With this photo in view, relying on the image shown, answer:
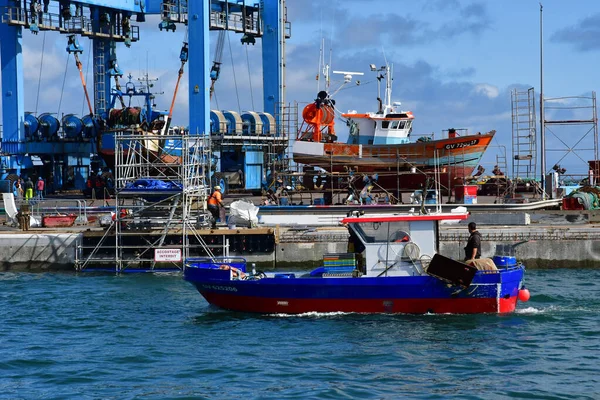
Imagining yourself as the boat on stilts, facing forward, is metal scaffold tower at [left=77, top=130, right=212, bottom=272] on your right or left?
on your right

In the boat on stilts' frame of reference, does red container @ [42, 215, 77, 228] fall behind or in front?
behind

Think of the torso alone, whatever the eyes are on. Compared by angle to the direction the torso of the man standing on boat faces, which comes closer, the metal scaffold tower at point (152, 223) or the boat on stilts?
the metal scaffold tower

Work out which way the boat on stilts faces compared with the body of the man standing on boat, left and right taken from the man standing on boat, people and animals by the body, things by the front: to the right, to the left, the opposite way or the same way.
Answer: the opposite way

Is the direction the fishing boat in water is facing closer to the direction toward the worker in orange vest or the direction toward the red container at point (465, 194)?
the worker in orange vest

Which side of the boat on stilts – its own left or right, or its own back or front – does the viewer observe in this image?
right

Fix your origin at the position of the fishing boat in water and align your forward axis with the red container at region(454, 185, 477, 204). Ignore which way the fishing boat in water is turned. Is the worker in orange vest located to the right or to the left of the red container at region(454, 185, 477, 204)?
left

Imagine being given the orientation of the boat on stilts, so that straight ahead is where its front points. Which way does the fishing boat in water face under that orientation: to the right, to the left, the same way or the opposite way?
the opposite way

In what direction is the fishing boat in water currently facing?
to the viewer's left

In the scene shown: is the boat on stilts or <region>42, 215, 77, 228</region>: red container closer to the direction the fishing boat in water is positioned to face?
the red container

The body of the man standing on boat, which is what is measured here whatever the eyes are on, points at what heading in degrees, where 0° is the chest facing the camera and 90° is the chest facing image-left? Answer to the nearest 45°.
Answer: approximately 90°

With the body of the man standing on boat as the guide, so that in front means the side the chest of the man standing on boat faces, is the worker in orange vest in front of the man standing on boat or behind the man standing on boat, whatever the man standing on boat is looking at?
in front
